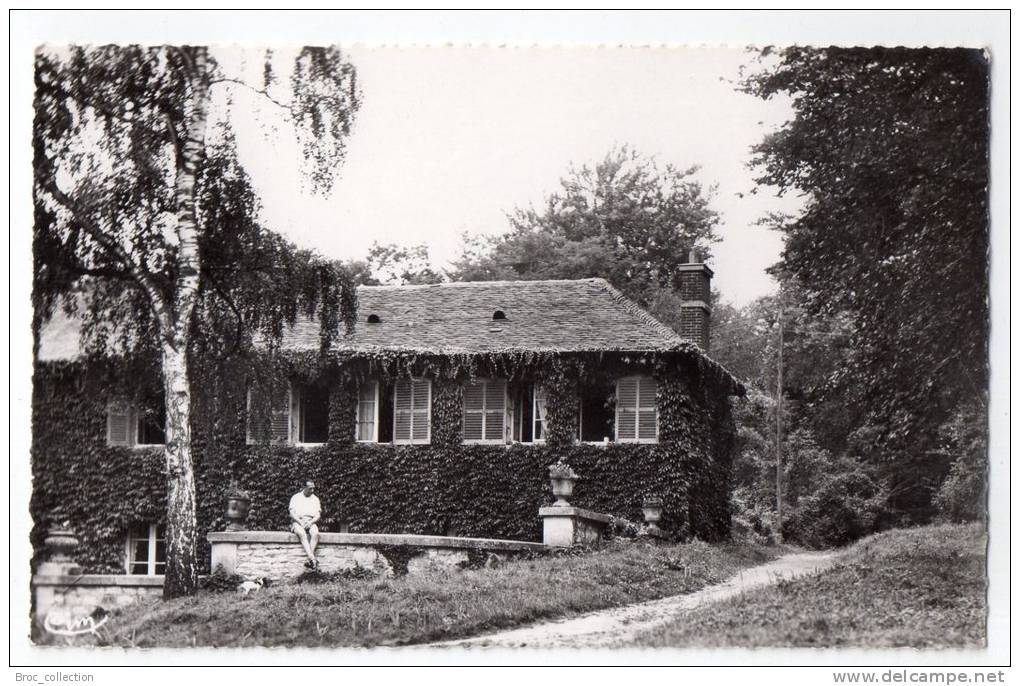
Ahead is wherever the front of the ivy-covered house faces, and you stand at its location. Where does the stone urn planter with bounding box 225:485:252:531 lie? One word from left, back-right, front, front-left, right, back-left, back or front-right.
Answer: front-right

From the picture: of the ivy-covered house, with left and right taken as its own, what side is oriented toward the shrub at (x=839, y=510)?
left

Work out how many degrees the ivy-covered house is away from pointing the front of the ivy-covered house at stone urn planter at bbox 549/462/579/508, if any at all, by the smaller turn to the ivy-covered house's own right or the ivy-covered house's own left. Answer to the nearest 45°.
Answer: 0° — it already faces it

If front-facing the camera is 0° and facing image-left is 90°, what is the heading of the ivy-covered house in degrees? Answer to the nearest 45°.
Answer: approximately 0°

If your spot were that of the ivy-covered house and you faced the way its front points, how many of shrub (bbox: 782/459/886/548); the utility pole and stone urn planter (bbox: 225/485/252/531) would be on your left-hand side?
2

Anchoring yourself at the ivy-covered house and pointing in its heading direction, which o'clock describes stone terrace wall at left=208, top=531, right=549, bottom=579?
The stone terrace wall is roughly at 1 o'clock from the ivy-covered house.

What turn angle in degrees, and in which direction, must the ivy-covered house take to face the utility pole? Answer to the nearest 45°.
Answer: approximately 90° to its left

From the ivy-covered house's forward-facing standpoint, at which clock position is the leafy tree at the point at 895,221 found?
The leafy tree is roughly at 9 o'clock from the ivy-covered house.

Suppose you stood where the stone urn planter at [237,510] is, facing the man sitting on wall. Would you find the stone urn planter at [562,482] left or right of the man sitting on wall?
left

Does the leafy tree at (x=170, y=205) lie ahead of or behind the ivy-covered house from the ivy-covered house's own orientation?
ahead
